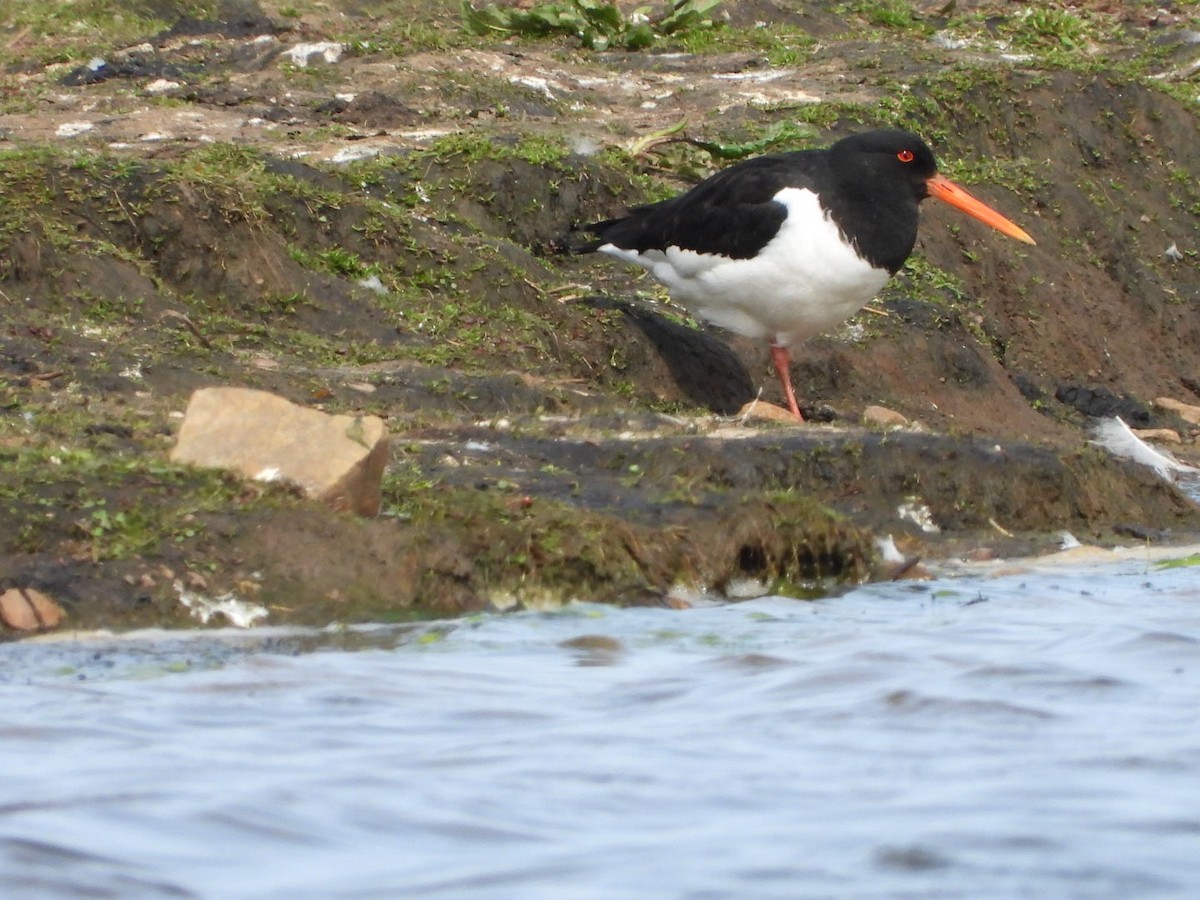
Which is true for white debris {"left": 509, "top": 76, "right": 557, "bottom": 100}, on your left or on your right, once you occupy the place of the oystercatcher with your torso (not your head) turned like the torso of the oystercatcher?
on your left

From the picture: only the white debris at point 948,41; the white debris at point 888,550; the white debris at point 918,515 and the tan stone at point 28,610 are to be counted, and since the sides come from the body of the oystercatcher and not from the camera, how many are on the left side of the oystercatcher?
1

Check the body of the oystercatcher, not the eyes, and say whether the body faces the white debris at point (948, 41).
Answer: no

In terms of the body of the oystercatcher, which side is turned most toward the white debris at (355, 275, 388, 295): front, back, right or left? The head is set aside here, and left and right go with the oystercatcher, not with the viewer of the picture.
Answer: back

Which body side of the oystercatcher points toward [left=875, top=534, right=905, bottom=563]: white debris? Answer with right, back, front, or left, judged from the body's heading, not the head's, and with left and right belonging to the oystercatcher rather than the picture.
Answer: right

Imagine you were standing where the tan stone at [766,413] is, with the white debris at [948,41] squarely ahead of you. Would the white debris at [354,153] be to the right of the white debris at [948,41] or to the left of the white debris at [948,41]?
left

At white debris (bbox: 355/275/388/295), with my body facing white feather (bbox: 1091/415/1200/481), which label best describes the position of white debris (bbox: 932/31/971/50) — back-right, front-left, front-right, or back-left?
front-left

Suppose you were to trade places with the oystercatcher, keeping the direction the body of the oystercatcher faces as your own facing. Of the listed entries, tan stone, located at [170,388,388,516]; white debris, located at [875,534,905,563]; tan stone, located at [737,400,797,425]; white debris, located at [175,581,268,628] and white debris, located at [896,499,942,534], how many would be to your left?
0

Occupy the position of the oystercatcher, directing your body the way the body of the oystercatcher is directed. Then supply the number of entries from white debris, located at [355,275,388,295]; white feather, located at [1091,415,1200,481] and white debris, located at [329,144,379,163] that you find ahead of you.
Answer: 1

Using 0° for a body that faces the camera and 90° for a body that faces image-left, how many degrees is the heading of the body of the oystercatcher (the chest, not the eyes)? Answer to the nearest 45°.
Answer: approximately 270°

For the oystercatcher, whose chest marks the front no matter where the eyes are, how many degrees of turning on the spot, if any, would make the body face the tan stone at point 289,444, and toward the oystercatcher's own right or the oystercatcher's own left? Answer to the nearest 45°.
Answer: approximately 135° to the oystercatcher's own right

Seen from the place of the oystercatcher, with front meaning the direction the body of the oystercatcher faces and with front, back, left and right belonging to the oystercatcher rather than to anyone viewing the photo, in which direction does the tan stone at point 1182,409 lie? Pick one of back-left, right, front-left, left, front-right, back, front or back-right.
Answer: front-left

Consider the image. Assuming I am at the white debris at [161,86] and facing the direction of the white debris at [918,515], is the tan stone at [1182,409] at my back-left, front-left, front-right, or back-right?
front-left

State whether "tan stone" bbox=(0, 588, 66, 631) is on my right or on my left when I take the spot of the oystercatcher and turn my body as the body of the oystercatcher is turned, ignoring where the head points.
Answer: on my right

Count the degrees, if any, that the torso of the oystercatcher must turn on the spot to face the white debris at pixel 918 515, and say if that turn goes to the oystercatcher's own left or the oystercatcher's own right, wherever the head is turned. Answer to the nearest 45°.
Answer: approximately 90° to the oystercatcher's own right
